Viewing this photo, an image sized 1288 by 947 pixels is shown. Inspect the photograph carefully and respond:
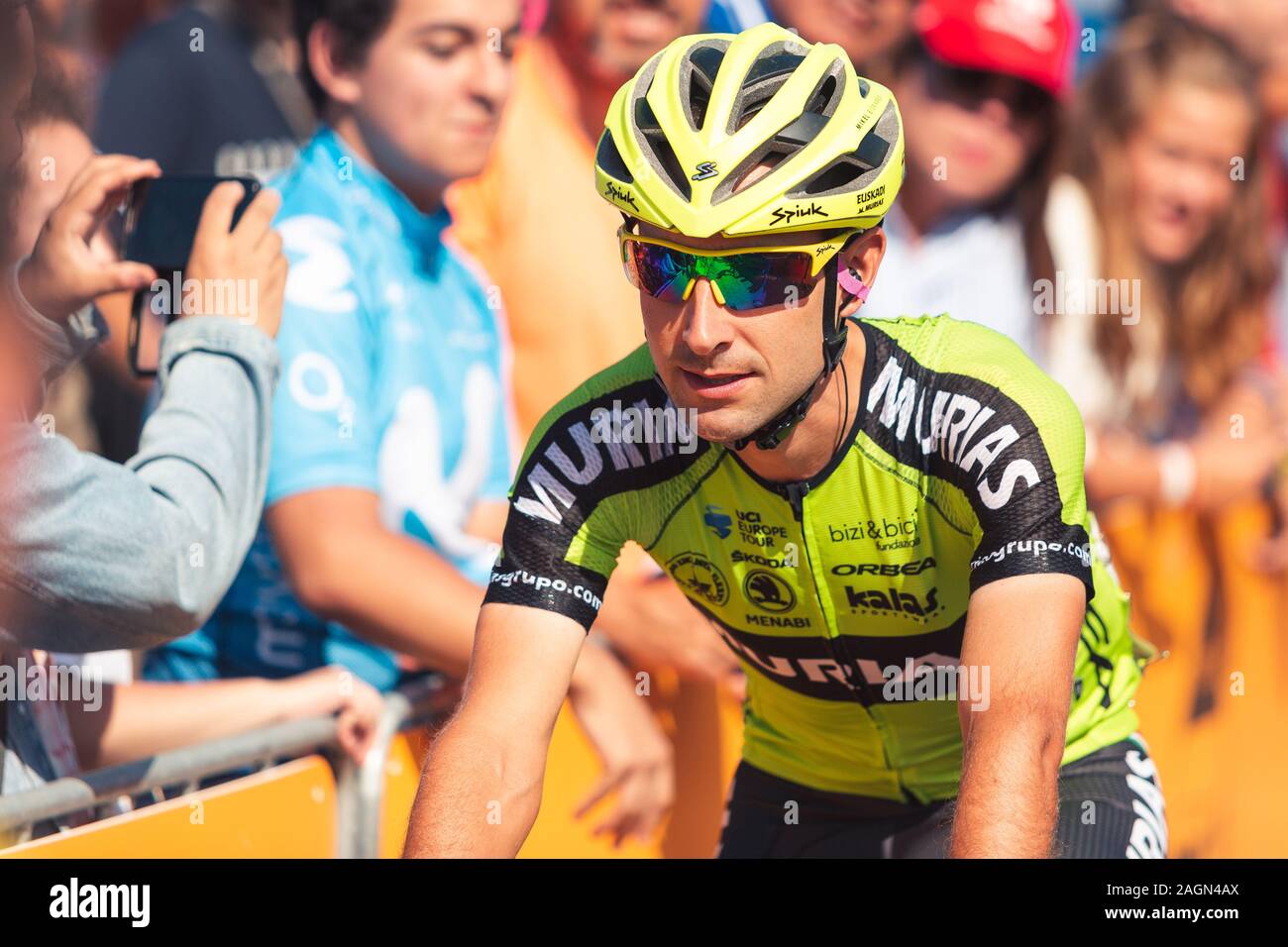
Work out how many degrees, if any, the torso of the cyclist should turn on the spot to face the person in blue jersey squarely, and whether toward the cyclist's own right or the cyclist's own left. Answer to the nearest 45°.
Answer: approximately 90° to the cyclist's own right

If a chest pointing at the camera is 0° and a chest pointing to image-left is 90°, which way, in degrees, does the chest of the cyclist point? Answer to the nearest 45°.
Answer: approximately 45°

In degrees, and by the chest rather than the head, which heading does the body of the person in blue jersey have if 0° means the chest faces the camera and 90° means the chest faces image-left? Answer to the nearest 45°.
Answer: approximately 315°

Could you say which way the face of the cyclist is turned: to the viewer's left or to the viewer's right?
to the viewer's left

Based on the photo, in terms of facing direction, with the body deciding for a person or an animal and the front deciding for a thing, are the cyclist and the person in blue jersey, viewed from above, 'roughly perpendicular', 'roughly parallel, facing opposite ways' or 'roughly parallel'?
roughly perpendicular

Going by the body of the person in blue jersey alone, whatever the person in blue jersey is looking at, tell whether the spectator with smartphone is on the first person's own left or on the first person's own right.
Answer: on the first person's own right

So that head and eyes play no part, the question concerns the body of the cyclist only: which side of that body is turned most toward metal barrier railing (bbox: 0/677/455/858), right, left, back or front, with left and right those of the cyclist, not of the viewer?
right

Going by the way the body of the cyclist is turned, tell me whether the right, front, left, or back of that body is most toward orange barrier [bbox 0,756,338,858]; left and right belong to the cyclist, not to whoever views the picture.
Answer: right
